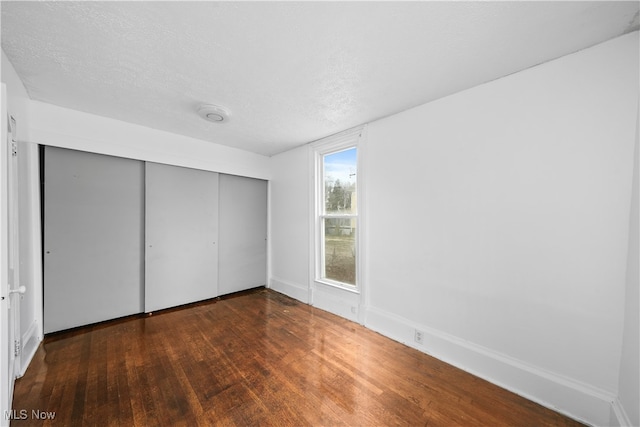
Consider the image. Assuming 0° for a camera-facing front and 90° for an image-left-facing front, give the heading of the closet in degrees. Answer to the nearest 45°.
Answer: approximately 315°
